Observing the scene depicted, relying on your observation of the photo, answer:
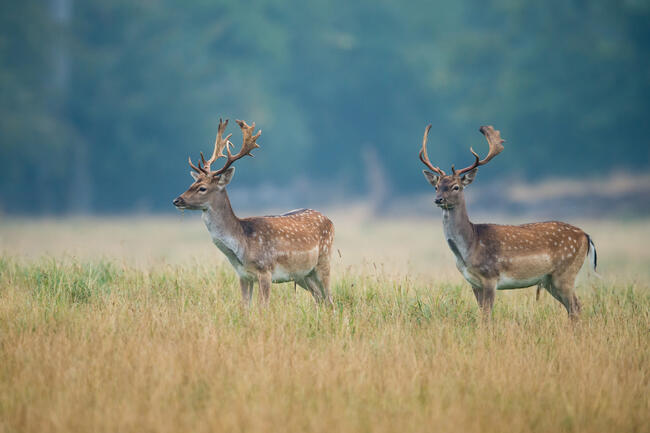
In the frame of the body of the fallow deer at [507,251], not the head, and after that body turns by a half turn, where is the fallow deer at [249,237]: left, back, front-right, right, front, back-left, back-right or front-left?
back

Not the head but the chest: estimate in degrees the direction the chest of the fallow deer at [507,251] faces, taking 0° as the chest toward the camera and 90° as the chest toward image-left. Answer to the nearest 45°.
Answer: approximately 90°
